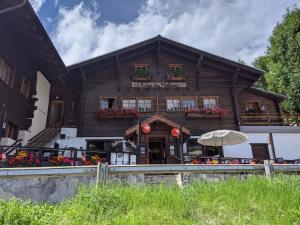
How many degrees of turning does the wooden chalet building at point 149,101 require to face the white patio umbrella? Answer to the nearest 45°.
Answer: approximately 45° to its left

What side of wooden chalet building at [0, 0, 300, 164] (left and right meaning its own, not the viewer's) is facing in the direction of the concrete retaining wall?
front

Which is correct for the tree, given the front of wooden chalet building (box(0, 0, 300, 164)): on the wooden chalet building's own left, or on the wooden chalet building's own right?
on the wooden chalet building's own left

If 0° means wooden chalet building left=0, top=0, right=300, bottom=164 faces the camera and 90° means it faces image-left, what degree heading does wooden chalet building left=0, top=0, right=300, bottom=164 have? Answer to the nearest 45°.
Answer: approximately 0°
